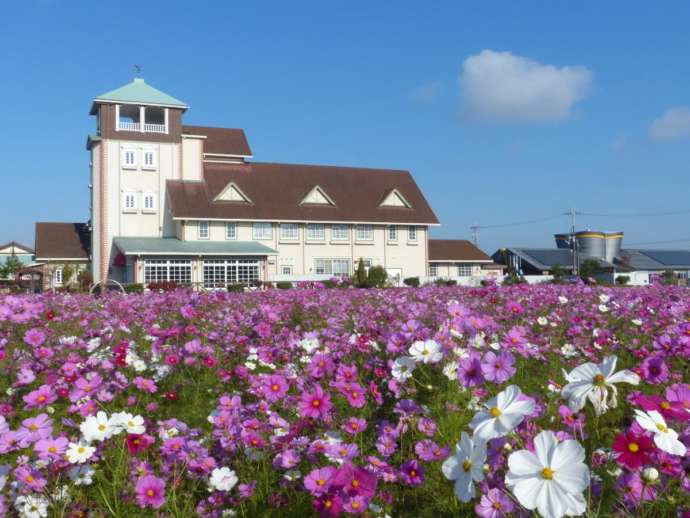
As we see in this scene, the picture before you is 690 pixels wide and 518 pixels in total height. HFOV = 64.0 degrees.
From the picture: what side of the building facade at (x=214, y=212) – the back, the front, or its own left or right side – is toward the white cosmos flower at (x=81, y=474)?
front

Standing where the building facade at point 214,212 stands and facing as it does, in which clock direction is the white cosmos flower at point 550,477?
The white cosmos flower is roughly at 12 o'clock from the building facade.

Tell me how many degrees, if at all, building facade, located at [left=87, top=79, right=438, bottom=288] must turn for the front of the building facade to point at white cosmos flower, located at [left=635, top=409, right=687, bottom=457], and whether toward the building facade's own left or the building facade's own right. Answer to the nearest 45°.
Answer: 0° — it already faces it

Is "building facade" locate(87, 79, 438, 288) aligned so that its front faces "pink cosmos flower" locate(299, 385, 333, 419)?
yes

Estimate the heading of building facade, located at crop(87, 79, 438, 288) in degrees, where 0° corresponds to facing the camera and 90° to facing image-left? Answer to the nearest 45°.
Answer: approximately 0°

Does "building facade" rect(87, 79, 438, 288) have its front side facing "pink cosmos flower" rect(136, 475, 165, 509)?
yes

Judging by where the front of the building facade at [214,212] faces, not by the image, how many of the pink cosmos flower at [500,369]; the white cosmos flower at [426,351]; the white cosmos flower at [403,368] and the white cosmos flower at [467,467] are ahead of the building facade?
4

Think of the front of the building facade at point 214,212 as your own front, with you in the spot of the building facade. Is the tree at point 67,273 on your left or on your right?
on your right

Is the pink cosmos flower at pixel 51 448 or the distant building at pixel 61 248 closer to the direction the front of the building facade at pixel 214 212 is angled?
the pink cosmos flower

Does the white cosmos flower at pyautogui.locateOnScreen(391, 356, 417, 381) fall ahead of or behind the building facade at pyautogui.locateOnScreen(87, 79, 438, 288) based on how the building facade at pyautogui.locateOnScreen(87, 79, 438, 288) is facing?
ahead

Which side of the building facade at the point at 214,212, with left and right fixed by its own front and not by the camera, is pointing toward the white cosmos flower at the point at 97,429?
front

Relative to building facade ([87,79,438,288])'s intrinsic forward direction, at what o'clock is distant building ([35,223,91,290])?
The distant building is roughly at 4 o'clock from the building facade.

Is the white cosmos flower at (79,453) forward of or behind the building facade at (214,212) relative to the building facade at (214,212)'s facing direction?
forward

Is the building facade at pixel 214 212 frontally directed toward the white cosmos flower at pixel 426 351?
yes
